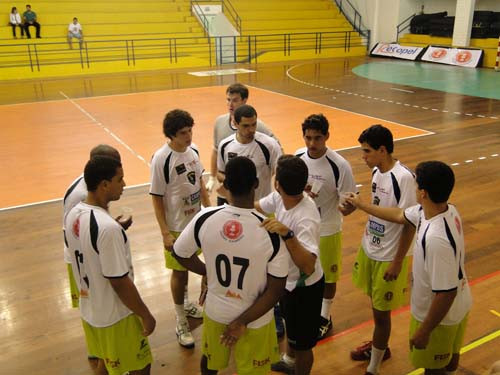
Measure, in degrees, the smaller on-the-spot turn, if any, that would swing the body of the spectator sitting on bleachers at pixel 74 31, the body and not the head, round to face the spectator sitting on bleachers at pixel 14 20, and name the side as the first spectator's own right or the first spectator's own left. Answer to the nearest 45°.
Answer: approximately 90° to the first spectator's own right

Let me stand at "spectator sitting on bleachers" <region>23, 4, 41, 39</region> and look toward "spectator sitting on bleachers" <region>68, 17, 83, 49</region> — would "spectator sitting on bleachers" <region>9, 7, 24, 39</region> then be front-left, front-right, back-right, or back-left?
back-right

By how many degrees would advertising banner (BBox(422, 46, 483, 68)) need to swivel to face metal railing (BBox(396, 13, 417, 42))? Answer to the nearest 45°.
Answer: approximately 135° to its right

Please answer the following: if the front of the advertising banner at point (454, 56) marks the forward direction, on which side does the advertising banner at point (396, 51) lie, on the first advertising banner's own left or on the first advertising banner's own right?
on the first advertising banner's own right

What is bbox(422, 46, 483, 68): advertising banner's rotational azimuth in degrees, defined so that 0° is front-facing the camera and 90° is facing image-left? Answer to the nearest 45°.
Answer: approximately 0°

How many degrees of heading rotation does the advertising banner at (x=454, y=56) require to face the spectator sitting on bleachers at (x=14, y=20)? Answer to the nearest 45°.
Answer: approximately 45° to its right

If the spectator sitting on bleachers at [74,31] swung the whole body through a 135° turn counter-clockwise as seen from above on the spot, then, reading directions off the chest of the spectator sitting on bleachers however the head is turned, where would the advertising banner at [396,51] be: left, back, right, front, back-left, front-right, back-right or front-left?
front-right

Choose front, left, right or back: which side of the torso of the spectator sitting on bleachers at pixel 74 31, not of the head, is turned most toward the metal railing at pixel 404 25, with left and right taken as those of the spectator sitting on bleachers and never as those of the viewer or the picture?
left

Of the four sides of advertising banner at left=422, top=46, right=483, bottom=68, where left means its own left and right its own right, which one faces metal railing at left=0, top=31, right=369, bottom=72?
right

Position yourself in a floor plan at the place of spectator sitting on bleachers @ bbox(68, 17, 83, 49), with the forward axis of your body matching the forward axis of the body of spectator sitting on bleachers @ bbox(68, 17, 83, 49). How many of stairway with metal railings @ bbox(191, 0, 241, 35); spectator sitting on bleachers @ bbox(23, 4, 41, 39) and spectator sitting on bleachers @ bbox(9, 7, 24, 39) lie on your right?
2

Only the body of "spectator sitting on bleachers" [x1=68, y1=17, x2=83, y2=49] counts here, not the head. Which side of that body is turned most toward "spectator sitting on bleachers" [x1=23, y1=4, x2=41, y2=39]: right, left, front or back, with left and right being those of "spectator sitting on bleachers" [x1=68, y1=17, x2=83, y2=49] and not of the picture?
right

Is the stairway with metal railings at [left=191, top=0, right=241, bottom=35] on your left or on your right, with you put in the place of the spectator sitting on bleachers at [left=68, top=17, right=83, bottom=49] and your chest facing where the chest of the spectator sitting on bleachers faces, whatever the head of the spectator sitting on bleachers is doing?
on your left

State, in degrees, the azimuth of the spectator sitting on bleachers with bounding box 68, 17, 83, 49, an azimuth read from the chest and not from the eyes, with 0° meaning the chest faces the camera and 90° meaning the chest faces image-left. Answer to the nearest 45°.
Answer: approximately 0°
